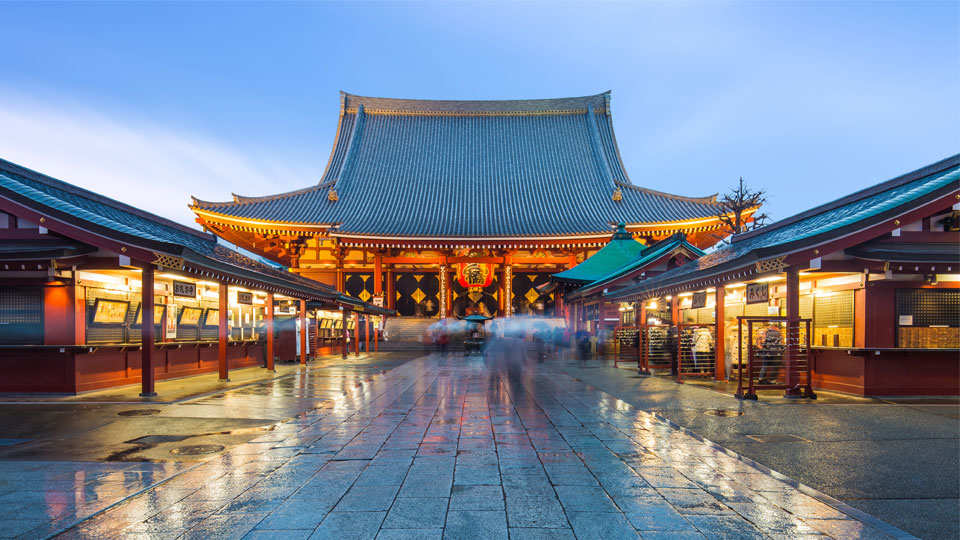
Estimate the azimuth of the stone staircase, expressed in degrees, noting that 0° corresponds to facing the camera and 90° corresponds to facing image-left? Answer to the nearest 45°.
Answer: approximately 0°

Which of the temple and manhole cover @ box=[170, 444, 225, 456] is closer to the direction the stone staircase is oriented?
the manhole cover

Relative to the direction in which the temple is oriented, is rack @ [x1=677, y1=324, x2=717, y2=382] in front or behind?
in front

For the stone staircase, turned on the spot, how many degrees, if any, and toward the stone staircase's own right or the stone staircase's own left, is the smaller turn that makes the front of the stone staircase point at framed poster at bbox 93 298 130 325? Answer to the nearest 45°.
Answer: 0° — it already faces it

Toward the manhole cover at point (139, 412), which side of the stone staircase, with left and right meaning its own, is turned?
front

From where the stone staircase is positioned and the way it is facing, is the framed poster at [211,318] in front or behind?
in front

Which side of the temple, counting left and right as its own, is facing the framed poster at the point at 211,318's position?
front

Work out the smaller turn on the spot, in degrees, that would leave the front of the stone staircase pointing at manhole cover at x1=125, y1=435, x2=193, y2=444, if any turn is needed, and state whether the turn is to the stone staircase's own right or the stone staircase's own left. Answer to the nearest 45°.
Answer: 0° — it already faces it

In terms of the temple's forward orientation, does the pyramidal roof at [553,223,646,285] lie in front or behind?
in front

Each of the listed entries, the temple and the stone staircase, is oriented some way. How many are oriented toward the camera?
2
